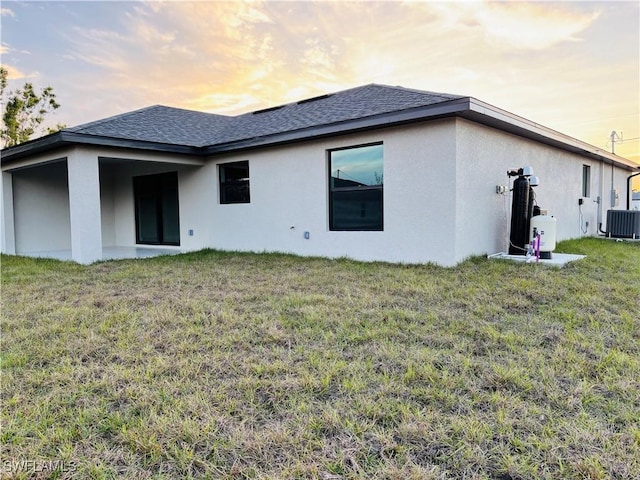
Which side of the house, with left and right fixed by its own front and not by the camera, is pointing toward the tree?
left

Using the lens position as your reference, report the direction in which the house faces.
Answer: facing away from the viewer and to the right of the viewer

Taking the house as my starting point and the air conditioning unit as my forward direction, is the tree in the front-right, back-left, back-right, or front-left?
back-left

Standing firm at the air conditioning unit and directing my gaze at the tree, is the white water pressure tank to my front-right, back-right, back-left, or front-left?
front-left
